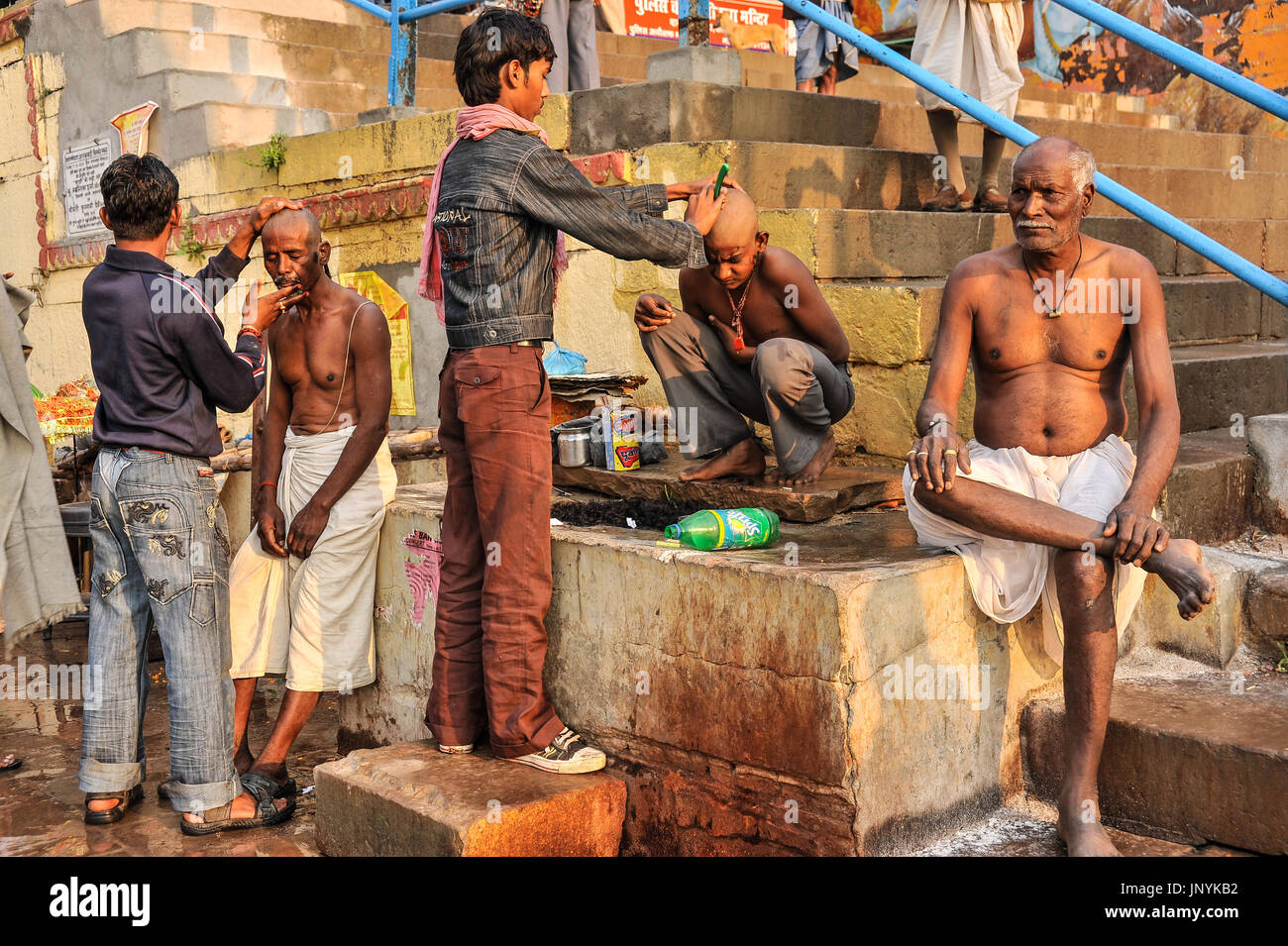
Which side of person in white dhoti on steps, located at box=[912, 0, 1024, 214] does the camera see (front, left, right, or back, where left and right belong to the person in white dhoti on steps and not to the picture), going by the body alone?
front

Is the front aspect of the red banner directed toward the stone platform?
yes

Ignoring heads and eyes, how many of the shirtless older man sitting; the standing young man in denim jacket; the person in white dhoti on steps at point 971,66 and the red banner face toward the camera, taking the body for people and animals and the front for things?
3

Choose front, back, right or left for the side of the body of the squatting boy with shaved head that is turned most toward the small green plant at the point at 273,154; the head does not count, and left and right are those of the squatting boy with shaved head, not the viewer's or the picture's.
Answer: right

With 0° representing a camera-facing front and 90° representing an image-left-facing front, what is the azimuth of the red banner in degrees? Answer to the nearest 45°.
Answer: approximately 0°

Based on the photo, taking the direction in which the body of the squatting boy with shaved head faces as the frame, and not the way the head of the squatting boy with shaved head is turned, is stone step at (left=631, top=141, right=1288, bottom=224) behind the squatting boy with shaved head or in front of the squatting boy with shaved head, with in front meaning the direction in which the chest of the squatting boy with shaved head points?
behind

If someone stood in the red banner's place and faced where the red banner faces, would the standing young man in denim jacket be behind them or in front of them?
in front

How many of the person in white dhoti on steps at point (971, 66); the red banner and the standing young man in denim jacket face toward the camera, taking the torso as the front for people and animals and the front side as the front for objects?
2

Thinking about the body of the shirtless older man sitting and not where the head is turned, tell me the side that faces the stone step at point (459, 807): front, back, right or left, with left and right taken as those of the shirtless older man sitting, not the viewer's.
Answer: right

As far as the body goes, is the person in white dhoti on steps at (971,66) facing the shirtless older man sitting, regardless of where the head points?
yes

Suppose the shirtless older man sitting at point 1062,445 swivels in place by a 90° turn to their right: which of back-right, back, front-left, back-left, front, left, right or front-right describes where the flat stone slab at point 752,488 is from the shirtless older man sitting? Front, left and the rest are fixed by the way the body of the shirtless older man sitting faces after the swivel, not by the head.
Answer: front-right

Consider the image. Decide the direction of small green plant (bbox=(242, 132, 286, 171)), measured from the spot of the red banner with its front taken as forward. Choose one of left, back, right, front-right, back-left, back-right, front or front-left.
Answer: front-right

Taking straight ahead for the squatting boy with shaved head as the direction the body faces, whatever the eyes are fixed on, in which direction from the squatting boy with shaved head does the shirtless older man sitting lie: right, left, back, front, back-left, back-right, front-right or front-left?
left

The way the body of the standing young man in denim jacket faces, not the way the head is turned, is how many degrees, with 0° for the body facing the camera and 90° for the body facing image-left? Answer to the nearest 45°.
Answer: approximately 225°

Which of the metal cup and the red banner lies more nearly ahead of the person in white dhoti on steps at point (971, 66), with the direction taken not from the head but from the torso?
the metal cup

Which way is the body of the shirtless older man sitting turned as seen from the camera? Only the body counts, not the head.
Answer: toward the camera
